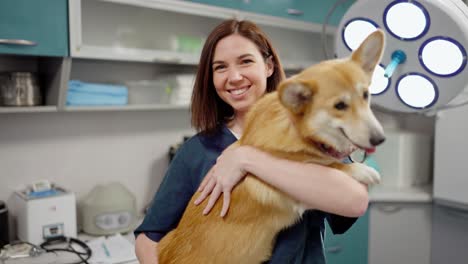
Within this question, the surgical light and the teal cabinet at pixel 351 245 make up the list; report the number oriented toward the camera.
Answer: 2

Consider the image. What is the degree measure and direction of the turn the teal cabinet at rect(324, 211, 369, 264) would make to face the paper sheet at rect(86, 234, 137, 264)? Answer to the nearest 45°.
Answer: approximately 45° to its right

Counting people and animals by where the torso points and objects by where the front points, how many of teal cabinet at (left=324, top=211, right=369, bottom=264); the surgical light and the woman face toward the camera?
3

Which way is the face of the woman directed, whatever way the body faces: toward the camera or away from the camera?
toward the camera

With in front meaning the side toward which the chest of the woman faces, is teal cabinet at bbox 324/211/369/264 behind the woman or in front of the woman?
behind

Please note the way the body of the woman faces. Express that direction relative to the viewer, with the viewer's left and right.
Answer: facing the viewer

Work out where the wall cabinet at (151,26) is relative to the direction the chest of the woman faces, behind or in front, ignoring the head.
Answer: behind

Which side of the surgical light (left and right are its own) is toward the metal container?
right

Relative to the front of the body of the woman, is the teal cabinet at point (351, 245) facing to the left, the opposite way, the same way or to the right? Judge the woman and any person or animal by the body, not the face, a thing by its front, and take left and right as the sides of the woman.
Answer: the same way

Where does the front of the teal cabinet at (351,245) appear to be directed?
toward the camera

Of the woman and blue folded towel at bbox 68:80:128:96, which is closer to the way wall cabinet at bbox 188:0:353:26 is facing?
the woman
